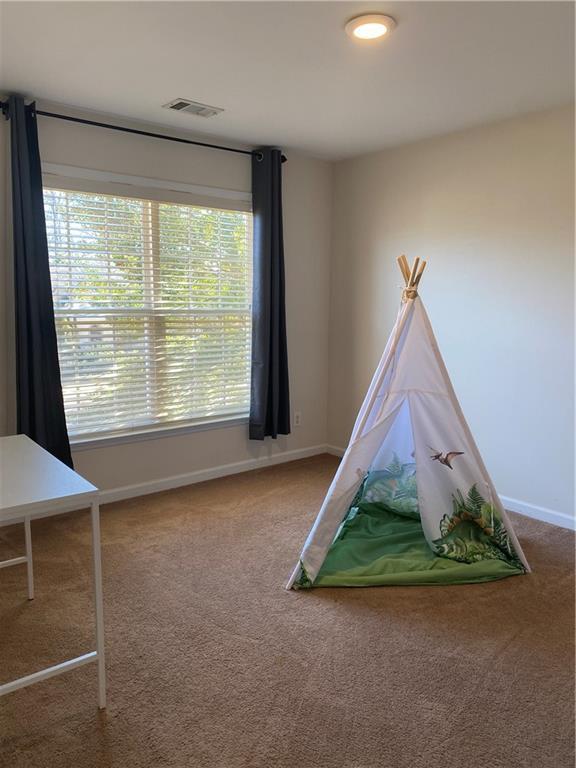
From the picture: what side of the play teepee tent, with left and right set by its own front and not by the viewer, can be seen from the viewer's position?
front

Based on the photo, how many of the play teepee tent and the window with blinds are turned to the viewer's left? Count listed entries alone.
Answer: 0

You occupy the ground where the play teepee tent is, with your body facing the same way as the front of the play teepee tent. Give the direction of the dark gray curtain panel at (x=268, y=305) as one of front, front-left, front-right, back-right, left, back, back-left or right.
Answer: back-right

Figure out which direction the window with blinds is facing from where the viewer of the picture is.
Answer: facing the viewer and to the right of the viewer

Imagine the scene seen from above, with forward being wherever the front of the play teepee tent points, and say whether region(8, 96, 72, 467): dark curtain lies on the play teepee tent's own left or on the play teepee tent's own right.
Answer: on the play teepee tent's own right

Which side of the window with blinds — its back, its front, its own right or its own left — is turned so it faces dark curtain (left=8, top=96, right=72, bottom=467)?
right

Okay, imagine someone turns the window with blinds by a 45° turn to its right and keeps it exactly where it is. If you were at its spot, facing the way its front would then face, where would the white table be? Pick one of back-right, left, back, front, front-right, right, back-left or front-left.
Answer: front
